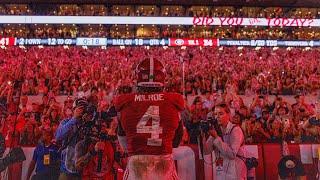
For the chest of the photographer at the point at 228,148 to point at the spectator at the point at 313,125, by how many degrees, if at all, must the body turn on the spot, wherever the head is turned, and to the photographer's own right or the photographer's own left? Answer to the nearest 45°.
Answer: approximately 180°

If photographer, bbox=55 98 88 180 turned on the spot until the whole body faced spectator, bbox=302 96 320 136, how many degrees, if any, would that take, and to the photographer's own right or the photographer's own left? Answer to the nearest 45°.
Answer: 0° — they already face them

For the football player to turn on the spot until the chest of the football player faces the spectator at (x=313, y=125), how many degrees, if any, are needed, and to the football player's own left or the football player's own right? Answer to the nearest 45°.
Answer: approximately 45° to the football player's own right

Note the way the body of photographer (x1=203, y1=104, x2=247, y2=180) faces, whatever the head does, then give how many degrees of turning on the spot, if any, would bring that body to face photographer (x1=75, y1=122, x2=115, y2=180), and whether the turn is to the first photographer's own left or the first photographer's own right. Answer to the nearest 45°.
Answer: approximately 45° to the first photographer's own right

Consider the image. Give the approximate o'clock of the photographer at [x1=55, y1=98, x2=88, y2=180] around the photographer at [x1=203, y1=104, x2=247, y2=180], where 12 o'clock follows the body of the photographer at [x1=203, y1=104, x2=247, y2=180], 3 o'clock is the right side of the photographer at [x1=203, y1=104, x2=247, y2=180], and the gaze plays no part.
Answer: the photographer at [x1=55, y1=98, x2=88, y2=180] is roughly at 1 o'clock from the photographer at [x1=203, y1=104, x2=247, y2=180].

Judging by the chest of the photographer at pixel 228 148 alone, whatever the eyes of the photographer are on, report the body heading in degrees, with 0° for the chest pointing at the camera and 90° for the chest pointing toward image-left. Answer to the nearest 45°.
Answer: approximately 45°

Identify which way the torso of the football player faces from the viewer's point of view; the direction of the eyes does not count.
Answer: away from the camera

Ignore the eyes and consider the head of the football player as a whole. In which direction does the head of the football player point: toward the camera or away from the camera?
away from the camera

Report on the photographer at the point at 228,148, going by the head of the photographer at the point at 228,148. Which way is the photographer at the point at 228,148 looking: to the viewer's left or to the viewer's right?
to the viewer's left

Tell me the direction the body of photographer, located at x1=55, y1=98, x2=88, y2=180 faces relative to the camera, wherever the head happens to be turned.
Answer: to the viewer's right
